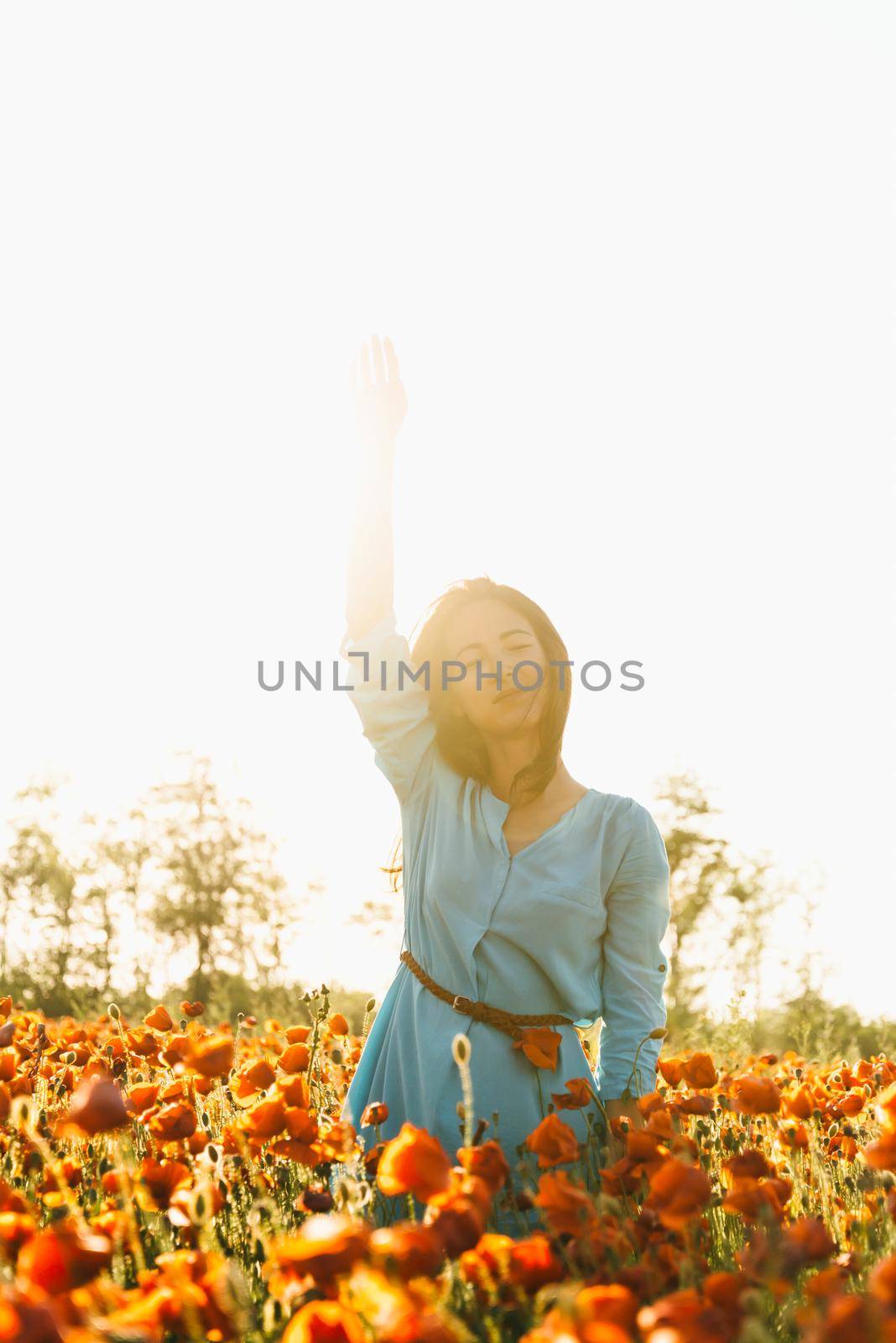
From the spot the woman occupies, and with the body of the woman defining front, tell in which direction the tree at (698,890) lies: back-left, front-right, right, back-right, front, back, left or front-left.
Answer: back

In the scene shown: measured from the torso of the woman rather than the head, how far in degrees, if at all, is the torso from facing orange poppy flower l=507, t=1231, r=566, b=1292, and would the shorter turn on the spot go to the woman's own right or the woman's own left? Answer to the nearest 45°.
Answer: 0° — they already face it

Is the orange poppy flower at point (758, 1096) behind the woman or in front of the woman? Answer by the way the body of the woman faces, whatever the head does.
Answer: in front

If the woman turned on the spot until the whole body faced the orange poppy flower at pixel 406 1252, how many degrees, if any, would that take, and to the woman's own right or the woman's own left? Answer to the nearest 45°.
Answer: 0° — they already face it

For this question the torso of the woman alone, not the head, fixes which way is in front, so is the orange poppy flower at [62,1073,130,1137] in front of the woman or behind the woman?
in front

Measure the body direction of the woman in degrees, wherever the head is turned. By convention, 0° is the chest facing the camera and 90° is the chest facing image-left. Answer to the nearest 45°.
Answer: approximately 0°

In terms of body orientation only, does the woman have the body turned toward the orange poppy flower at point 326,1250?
yes

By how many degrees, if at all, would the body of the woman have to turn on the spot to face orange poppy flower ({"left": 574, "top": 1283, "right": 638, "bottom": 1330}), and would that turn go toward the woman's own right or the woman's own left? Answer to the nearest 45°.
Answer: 0° — they already face it

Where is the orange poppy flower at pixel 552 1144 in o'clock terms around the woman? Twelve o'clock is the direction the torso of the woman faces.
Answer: The orange poppy flower is roughly at 12 o'clock from the woman.

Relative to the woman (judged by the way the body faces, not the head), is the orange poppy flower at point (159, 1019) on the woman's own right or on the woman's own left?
on the woman's own right

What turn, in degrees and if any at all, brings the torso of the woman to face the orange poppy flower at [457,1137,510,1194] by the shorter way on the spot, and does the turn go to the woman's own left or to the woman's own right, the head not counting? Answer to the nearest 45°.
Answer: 0° — they already face it
